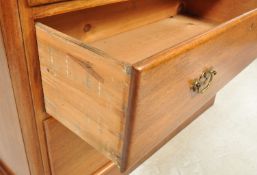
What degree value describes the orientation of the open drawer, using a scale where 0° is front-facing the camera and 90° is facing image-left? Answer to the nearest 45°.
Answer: approximately 315°
